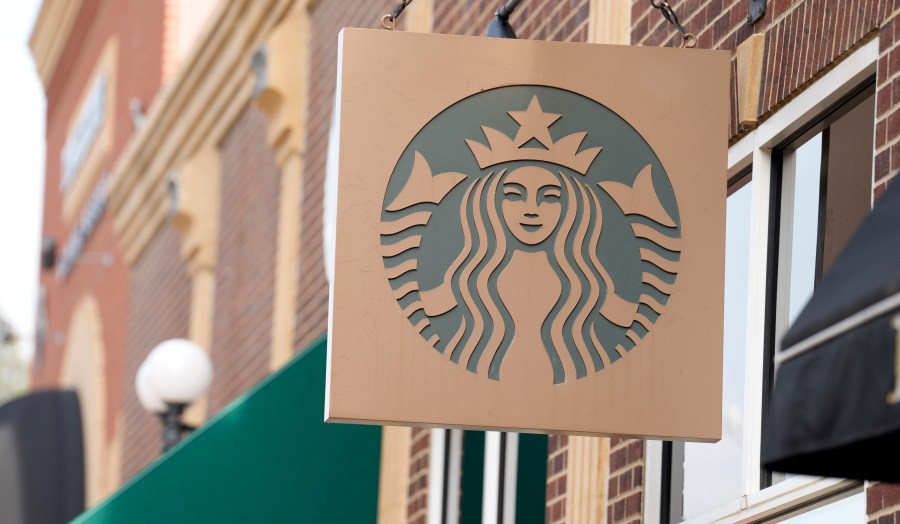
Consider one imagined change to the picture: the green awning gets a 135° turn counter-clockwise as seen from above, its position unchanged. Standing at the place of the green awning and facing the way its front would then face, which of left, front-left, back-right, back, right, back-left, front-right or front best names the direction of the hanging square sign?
front-right

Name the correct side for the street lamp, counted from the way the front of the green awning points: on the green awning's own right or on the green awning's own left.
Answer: on the green awning's own right

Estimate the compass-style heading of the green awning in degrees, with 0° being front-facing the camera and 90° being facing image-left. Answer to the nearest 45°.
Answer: approximately 90°

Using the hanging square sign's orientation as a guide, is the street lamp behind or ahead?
behind

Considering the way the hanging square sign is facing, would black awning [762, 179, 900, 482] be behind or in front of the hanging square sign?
in front

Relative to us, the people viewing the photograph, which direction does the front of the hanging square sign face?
facing the viewer
